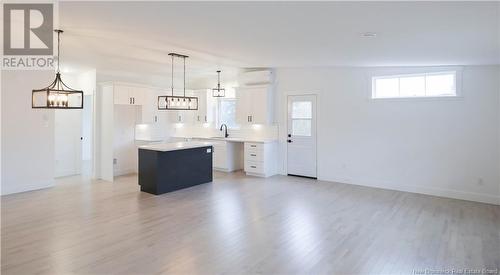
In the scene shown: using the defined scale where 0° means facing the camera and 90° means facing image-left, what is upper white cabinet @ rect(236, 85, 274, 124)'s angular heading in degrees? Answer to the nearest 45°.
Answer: approximately 45°

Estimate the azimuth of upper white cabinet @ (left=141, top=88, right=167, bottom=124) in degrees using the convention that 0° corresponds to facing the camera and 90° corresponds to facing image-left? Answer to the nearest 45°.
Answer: approximately 315°

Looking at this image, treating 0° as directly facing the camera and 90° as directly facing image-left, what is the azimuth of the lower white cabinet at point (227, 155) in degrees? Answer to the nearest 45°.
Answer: approximately 45°

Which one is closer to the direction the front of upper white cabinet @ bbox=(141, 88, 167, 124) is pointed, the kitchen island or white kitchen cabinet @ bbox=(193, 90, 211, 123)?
the kitchen island

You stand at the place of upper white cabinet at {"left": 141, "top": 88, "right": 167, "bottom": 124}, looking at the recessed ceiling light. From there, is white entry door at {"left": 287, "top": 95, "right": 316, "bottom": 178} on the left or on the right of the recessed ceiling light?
left
